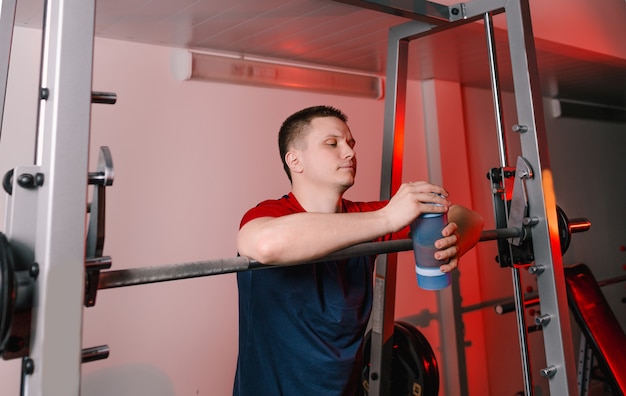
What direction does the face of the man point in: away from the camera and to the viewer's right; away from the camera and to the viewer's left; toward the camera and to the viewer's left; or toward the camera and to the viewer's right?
toward the camera and to the viewer's right

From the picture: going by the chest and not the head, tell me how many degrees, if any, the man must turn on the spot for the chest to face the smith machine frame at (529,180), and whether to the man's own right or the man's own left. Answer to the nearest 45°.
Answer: approximately 45° to the man's own left

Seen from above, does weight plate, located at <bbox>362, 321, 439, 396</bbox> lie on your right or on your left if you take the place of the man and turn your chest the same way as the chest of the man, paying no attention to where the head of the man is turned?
on your left

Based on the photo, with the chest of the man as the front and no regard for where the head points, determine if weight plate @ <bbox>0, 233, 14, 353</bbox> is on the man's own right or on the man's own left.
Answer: on the man's own right

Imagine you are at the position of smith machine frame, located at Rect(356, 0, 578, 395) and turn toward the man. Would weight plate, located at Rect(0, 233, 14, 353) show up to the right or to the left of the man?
left

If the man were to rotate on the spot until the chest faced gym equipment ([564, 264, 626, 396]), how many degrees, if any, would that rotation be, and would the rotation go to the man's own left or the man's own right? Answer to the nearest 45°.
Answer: approximately 90° to the man's own left

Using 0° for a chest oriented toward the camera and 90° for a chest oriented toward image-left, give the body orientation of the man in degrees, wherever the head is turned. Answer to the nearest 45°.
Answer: approximately 315°
